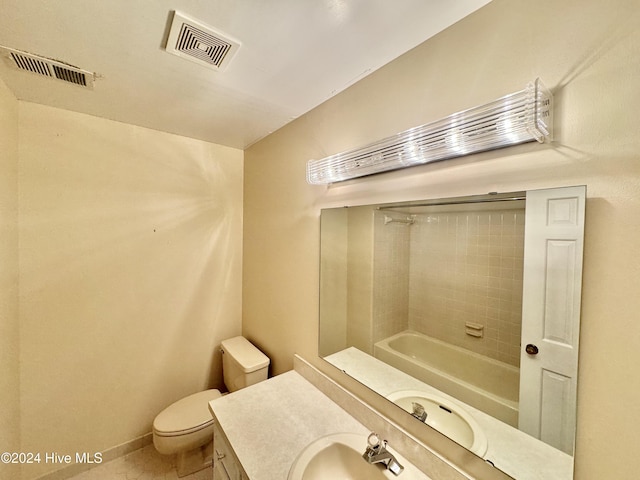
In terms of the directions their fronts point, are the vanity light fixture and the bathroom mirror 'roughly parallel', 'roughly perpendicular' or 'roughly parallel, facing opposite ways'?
roughly parallel

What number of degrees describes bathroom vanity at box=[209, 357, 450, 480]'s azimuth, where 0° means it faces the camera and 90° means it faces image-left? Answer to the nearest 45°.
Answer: approximately 45°

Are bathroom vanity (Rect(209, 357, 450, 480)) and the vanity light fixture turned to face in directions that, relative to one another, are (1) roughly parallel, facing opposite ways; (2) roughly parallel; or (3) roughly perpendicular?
roughly parallel

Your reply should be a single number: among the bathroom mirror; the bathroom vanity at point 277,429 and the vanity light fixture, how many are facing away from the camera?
0

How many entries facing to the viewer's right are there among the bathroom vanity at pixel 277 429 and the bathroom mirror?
0

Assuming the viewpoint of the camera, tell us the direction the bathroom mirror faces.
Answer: facing the viewer and to the left of the viewer

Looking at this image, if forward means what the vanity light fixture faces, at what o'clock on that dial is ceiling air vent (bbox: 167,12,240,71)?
The ceiling air vent is roughly at 1 o'clock from the vanity light fixture.

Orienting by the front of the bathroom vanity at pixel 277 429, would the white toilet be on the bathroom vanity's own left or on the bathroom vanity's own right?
on the bathroom vanity's own right

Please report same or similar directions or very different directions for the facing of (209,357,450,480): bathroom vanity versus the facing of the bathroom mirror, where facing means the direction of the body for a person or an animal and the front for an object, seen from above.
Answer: same or similar directions

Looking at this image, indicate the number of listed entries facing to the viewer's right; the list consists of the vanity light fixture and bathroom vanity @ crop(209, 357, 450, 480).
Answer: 0

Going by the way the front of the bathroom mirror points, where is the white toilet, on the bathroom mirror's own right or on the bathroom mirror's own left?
on the bathroom mirror's own right
